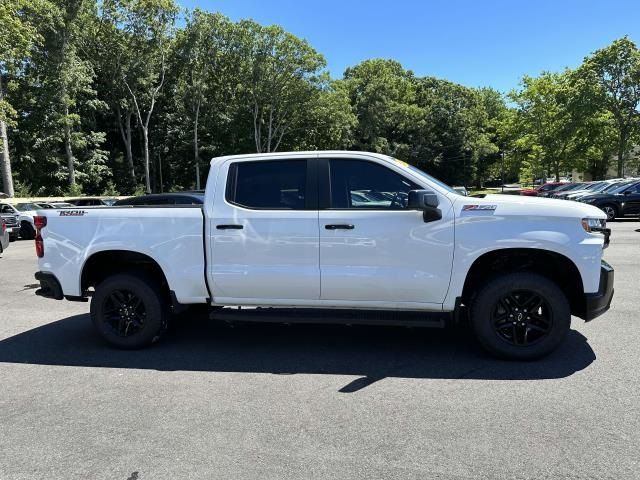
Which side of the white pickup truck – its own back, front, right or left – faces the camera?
right

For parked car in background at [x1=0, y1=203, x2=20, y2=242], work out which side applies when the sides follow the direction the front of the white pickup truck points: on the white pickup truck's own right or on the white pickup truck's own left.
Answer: on the white pickup truck's own left

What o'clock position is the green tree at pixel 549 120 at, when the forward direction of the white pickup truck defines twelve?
The green tree is roughly at 10 o'clock from the white pickup truck.

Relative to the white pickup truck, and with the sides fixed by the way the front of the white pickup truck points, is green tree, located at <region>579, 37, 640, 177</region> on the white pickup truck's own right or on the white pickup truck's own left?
on the white pickup truck's own left

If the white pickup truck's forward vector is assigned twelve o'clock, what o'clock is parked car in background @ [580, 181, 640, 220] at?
The parked car in background is roughly at 10 o'clock from the white pickup truck.

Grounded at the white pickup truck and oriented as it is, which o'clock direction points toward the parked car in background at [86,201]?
The parked car in background is roughly at 8 o'clock from the white pickup truck.

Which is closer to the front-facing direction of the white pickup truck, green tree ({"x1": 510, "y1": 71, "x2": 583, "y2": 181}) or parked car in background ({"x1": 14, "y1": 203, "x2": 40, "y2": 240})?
the green tree

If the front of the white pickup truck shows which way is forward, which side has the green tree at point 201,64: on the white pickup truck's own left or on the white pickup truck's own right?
on the white pickup truck's own left

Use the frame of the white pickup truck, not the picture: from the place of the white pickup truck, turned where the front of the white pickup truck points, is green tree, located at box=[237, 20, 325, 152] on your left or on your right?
on your left

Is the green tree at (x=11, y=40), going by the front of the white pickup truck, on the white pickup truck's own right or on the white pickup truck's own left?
on the white pickup truck's own left

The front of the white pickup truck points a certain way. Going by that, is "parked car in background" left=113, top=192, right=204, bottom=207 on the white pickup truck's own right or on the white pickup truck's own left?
on the white pickup truck's own left
